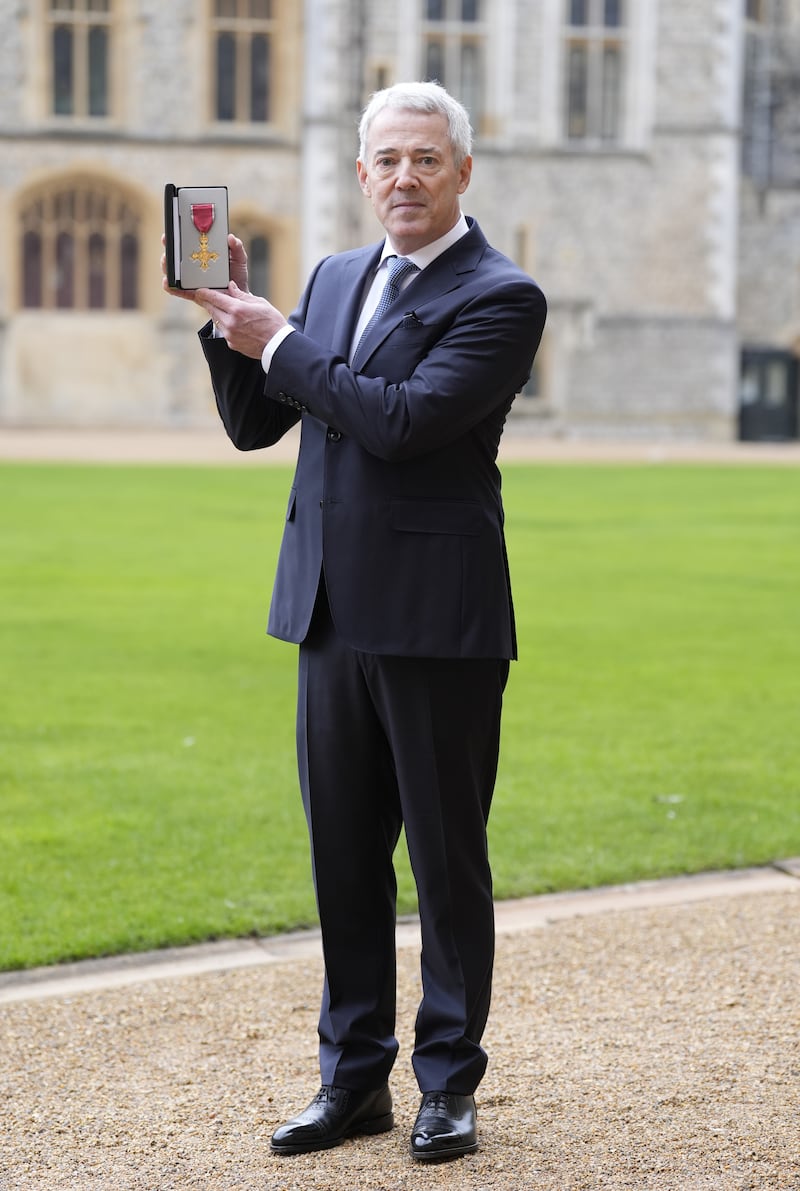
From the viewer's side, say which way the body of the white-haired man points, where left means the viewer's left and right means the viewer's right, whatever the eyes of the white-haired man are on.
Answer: facing the viewer and to the left of the viewer
